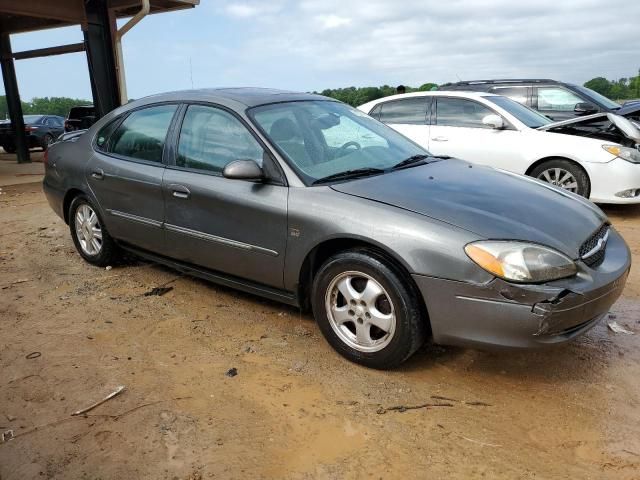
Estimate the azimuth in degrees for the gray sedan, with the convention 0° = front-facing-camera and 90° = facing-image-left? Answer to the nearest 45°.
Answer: approximately 315°

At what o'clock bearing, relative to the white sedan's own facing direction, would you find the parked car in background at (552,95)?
The parked car in background is roughly at 8 o'clock from the white sedan.

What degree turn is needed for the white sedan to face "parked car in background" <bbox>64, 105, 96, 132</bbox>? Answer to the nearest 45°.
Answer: approximately 180°

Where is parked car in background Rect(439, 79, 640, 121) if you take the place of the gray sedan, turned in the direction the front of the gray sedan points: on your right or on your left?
on your left

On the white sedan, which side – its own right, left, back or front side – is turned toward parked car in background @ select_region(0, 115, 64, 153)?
back

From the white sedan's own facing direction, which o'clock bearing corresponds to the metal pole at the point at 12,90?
The metal pole is roughly at 5 o'clock from the white sedan.

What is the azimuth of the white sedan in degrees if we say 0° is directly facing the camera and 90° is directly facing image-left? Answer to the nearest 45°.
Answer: approximately 315°

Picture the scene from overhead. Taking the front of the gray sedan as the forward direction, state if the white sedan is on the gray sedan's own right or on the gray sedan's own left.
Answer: on the gray sedan's own left

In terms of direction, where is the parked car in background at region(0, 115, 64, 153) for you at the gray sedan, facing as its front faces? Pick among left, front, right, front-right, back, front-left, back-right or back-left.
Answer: back

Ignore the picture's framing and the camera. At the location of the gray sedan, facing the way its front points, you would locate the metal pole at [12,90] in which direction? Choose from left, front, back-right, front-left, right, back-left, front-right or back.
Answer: back
